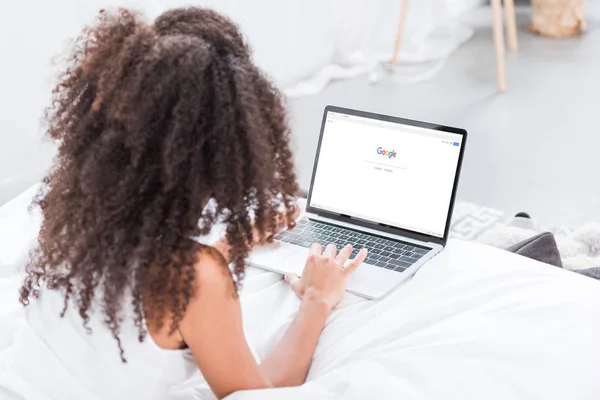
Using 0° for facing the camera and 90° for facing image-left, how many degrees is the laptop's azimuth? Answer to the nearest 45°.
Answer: approximately 45°

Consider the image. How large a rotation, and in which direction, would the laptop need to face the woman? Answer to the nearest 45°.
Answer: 0° — it already faces them

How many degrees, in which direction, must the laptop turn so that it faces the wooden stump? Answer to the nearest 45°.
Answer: approximately 135° to its right
